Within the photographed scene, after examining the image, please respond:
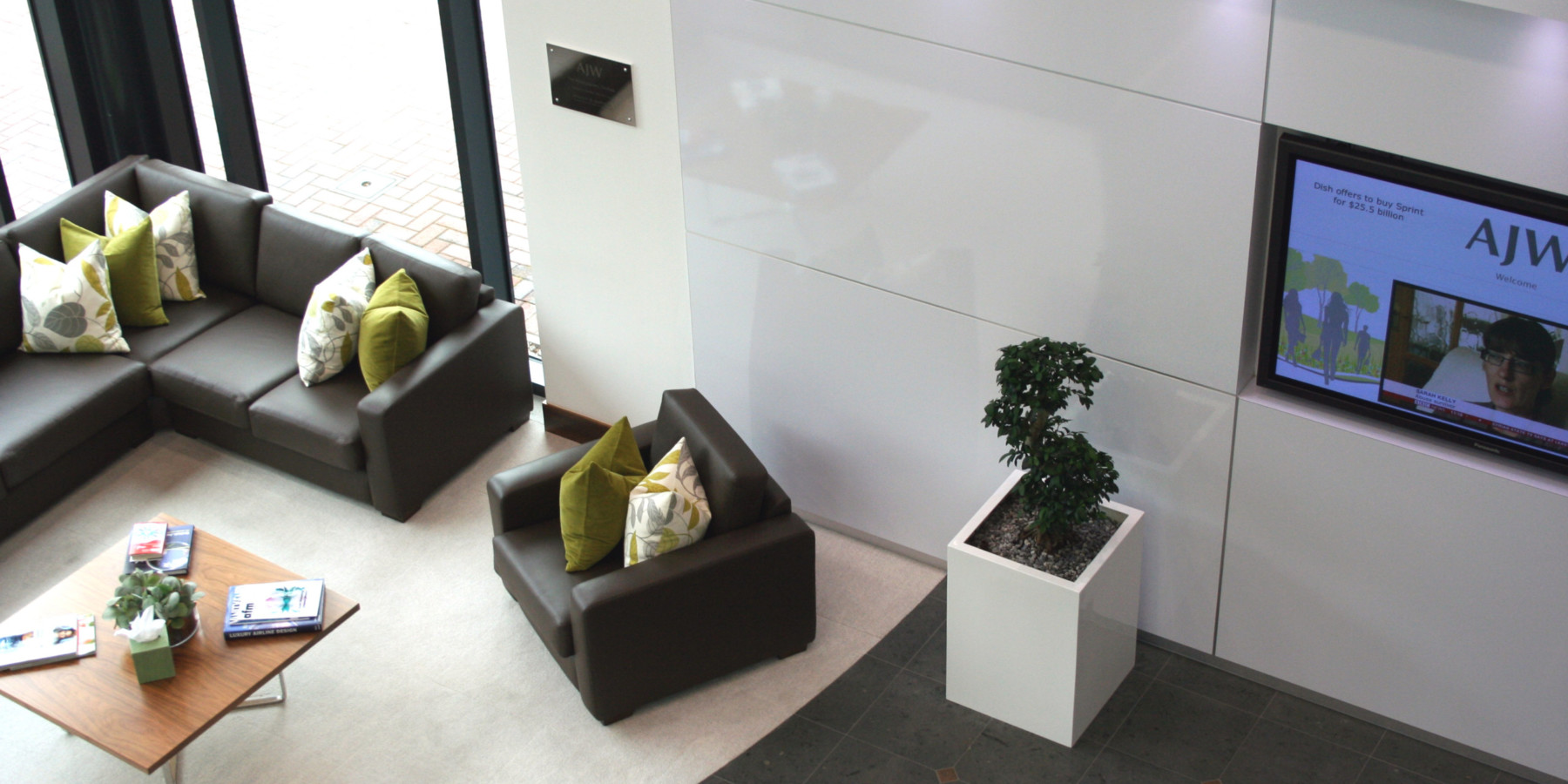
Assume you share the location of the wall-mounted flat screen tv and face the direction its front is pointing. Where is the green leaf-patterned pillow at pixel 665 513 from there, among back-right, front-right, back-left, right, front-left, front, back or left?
front-right

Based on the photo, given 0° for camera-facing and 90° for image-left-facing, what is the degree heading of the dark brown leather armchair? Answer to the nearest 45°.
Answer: approximately 45°

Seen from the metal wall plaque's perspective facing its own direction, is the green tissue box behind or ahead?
ahead

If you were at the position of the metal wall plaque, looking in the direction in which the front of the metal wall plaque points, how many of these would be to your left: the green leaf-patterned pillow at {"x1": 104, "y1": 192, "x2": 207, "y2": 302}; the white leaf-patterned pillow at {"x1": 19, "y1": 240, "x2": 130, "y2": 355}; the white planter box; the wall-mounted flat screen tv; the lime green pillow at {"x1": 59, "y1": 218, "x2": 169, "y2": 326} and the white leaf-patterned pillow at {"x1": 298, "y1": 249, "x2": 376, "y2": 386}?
2

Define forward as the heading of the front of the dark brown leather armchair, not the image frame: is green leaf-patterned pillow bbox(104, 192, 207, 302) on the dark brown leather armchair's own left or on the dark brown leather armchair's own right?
on the dark brown leather armchair's own right

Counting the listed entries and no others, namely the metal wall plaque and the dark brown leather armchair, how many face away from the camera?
0

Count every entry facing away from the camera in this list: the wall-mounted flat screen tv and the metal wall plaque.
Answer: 0

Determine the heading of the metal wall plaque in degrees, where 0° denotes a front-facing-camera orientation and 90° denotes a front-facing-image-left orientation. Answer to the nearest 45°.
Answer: approximately 45°

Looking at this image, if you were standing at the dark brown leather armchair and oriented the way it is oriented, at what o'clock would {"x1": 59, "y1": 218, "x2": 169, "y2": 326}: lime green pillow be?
The lime green pillow is roughly at 3 o'clock from the dark brown leather armchair.

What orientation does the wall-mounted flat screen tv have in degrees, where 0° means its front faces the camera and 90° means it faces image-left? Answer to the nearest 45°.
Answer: approximately 45°

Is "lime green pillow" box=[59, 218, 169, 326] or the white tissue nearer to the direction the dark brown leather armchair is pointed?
the white tissue

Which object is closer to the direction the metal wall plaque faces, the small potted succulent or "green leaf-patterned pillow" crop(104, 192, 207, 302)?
the small potted succulent

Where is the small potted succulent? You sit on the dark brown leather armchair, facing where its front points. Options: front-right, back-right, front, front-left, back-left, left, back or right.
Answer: front-right

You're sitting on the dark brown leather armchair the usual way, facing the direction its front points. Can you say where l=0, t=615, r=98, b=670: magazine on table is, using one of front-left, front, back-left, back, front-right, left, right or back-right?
front-right

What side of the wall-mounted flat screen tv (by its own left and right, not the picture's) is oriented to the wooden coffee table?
front

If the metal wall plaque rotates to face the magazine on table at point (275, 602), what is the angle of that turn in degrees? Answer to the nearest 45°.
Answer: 0° — it already faces it

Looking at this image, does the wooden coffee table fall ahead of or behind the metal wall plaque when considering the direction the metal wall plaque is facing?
ahead

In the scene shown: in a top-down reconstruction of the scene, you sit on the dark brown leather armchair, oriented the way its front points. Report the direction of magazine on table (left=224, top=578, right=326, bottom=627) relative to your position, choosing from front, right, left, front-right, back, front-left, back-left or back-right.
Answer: front-right
